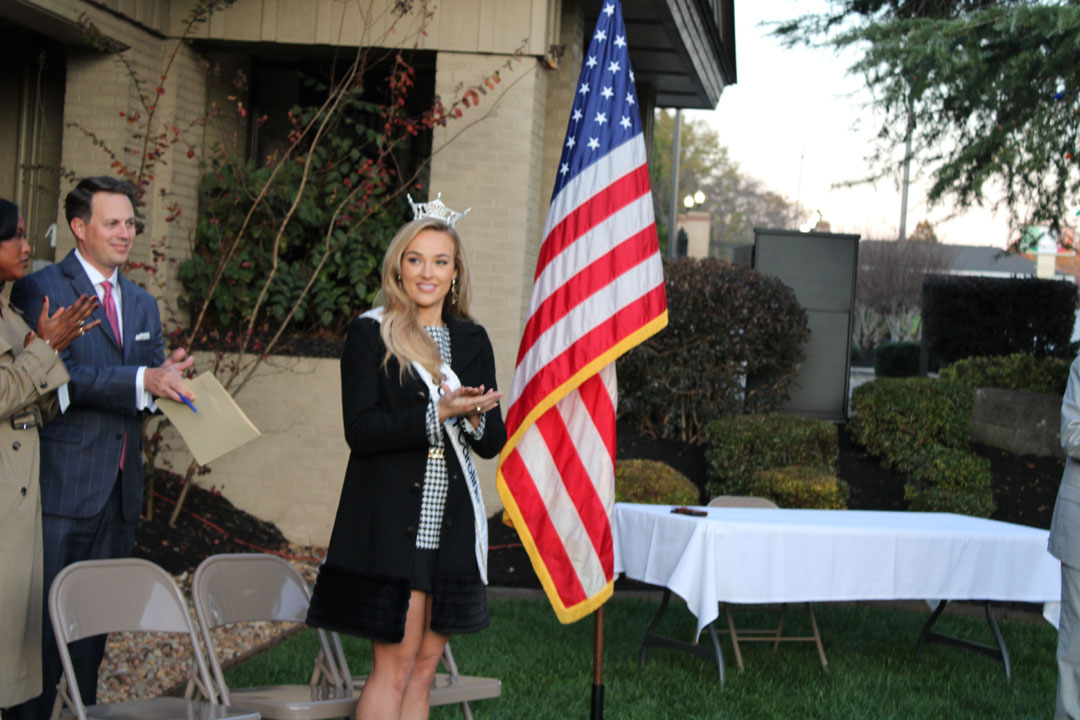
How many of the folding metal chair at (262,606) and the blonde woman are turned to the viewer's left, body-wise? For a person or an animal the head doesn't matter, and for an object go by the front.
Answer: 0

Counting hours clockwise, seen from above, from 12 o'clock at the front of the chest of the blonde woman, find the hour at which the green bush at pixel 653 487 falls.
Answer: The green bush is roughly at 8 o'clock from the blonde woman.

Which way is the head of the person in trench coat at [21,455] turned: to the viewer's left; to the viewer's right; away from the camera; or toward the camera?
to the viewer's right

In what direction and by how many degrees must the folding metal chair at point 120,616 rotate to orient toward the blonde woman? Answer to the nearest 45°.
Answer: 0° — it already faces them

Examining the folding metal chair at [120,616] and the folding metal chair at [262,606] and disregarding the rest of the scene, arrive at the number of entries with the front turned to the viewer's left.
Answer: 0

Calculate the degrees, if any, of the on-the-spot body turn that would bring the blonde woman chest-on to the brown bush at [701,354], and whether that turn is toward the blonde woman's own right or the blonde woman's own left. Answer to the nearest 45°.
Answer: approximately 135° to the blonde woman's own left

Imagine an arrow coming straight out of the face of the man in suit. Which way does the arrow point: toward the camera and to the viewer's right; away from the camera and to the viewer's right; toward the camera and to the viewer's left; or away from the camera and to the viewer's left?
toward the camera and to the viewer's right
